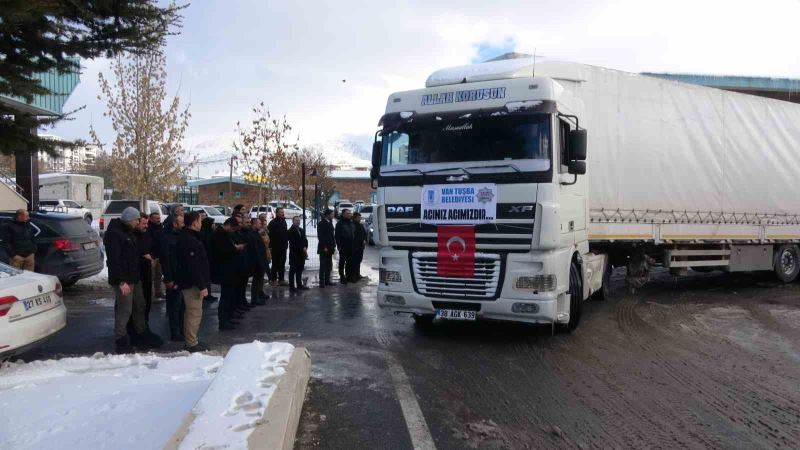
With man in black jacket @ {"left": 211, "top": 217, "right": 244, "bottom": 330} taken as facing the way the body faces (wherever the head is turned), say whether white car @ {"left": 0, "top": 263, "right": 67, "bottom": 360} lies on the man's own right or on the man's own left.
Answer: on the man's own right

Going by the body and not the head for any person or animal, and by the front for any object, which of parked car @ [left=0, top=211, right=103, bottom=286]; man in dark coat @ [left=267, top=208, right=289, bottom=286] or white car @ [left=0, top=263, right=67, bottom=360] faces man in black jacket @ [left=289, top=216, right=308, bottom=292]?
the man in dark coat

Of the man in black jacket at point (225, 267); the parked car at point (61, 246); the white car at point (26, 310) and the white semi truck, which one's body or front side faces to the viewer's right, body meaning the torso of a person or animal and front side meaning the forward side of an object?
the man in black jacket

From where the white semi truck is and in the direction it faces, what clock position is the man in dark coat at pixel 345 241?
The man in dark coat is roughly at 3 o'clock from the white semi truck.

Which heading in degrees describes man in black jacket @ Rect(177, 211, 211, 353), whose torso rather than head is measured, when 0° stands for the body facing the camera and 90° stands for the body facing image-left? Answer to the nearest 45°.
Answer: approximately 270°

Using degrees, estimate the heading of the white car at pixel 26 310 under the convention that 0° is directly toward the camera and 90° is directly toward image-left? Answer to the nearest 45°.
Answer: approximately 135°

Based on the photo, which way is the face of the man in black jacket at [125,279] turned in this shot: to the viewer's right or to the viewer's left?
to the viewer's right

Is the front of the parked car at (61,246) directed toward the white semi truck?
no

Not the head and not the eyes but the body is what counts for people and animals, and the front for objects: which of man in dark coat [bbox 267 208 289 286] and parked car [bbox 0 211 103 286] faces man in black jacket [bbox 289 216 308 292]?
the man in dark coat

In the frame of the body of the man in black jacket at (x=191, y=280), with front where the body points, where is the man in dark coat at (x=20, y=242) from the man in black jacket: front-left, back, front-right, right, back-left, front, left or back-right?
back-left

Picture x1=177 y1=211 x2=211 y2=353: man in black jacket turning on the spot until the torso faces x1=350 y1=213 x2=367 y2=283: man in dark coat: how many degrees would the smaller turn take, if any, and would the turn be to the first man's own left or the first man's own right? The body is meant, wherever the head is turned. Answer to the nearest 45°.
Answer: approximately 45° to the first man's own left

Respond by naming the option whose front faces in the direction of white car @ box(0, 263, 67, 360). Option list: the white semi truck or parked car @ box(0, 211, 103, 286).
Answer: the white semi truck

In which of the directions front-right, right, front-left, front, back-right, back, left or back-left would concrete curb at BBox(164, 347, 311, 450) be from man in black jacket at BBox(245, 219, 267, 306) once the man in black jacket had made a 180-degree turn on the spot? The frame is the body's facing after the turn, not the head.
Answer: left

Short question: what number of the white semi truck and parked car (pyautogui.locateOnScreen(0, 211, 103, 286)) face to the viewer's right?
0

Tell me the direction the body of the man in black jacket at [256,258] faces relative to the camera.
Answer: to the viewer's right

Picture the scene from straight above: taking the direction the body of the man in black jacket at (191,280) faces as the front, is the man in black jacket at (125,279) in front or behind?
behind
